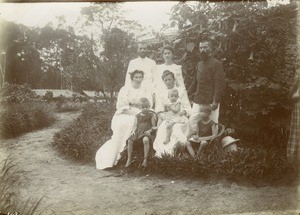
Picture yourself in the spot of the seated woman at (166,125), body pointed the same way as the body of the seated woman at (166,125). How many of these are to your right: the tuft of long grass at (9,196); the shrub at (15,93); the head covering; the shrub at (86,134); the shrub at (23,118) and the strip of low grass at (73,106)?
5

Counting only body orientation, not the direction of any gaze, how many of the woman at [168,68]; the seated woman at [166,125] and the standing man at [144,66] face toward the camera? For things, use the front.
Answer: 3

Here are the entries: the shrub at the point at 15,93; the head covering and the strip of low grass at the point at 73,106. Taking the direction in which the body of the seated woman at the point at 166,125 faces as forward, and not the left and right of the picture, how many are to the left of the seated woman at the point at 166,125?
1

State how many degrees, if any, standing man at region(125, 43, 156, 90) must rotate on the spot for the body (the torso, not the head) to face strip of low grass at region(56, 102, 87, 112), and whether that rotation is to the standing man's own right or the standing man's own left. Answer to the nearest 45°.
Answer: approximately 90° to the standing man's own right

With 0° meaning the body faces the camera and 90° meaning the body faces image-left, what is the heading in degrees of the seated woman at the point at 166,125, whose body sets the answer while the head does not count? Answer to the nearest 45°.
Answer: approximately 0°

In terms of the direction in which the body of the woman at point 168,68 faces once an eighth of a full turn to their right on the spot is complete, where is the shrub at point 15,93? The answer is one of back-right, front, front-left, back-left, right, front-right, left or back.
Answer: front-right

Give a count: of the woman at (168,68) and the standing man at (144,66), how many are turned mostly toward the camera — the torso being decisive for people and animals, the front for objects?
2

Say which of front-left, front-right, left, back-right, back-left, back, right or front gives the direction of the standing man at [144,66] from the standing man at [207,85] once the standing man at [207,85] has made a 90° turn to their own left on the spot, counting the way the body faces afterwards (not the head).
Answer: back-right

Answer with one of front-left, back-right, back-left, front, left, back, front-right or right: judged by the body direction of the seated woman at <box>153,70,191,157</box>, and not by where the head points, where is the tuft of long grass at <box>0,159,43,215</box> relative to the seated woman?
right
